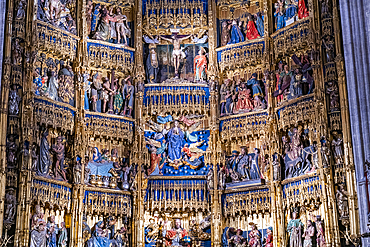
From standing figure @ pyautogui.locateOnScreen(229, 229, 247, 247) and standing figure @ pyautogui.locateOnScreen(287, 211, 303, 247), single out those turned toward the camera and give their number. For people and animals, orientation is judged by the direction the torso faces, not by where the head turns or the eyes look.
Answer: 2

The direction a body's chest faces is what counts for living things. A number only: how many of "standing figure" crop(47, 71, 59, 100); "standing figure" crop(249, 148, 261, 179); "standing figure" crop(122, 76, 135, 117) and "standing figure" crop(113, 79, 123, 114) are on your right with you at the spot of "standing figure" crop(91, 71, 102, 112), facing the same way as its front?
1

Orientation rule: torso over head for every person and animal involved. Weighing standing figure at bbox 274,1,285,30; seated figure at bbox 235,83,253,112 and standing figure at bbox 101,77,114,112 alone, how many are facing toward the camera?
3

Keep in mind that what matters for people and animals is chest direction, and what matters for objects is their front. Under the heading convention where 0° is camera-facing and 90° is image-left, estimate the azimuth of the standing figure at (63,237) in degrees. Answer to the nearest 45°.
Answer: approximately 45°

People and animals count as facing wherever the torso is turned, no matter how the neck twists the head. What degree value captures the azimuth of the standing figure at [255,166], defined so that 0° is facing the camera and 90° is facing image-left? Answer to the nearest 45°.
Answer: approximately 45°

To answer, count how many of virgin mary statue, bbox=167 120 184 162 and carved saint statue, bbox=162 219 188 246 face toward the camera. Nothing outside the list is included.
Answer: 2

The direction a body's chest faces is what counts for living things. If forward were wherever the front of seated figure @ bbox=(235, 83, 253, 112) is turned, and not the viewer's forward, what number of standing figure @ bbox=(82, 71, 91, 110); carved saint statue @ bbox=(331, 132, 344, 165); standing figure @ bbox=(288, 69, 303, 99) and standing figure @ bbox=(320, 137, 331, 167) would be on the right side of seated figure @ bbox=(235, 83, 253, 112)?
1

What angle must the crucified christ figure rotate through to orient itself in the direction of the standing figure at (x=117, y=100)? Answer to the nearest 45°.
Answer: approximately 90° to its right

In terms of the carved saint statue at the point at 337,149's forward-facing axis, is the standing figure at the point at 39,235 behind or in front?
in front

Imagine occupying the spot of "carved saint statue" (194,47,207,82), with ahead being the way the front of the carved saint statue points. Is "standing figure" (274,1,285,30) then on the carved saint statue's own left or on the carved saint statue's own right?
on the carved saint statue's own left

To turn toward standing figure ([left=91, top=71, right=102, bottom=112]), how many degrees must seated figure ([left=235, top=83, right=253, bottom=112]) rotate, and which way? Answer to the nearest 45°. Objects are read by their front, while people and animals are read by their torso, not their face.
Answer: approximately 90° to its right

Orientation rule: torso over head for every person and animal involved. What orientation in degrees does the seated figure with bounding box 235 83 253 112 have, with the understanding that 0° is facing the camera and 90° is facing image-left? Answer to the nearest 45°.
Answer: approximately 0°

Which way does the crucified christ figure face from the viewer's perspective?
toward the camera

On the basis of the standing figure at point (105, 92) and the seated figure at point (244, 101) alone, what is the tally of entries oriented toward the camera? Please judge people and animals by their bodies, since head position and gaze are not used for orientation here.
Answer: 2
